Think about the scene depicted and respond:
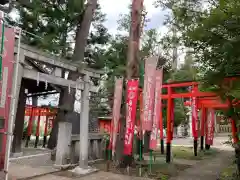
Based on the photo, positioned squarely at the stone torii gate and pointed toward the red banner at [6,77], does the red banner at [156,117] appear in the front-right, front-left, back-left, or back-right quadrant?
back-left

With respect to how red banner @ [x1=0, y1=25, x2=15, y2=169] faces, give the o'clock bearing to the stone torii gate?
The stone torii gate is roughly at 7 o'clock from the red banner.

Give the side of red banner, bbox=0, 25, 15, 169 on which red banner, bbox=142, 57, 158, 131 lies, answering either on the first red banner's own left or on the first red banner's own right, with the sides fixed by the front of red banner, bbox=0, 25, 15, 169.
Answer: on the first red banner's own left

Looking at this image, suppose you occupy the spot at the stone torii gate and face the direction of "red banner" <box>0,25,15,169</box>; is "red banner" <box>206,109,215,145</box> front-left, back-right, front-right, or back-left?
back-left

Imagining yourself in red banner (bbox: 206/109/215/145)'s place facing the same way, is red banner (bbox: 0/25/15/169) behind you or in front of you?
in front

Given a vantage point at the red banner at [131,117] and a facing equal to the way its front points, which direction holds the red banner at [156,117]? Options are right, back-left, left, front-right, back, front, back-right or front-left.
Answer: left

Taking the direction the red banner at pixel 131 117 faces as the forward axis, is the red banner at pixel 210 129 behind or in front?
behind

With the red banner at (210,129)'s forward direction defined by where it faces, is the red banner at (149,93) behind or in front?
in front

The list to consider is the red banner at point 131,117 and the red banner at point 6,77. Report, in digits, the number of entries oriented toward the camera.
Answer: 2

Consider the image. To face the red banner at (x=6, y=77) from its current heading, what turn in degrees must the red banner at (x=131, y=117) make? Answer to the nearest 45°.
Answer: approximately 45° to its right

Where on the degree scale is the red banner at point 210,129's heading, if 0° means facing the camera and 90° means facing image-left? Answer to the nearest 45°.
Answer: approximately 0°
